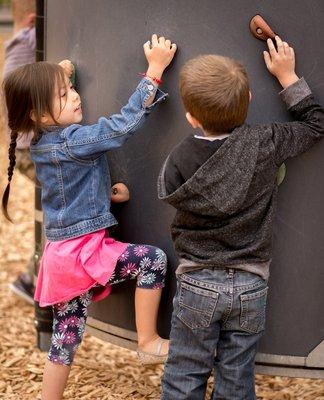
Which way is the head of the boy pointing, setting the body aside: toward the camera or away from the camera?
away from the camera

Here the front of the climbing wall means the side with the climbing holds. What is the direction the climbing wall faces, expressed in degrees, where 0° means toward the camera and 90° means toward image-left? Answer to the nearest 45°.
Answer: approximately 0°

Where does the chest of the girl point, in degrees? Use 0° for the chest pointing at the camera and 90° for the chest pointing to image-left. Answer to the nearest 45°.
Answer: approximately 225°

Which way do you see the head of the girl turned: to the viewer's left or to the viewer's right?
to the viewer's right
